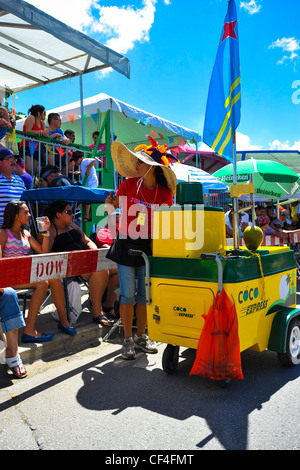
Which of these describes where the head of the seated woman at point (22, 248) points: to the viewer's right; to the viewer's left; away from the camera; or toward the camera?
to the viewer's right

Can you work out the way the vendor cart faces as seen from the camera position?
facing away from the viewer and to the right of the viewer

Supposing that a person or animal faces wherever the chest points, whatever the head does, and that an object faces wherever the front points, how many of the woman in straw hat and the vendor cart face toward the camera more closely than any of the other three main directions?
1

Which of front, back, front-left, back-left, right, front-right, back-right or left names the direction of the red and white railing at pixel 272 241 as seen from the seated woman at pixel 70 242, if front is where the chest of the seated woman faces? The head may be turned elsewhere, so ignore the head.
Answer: left

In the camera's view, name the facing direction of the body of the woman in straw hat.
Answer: toward the camera

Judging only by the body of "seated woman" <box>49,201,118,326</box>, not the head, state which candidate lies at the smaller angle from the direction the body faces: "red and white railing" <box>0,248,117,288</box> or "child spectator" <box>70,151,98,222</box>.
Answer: the red and white railing

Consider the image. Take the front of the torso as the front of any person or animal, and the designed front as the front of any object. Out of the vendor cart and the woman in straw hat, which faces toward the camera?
the woman in straw hat

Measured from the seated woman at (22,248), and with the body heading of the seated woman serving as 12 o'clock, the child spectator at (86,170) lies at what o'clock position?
The child spectator is roughly at 8 o'clock from the seated woman.

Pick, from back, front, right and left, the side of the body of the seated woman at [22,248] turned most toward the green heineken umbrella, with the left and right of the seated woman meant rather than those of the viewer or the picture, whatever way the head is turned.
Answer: left

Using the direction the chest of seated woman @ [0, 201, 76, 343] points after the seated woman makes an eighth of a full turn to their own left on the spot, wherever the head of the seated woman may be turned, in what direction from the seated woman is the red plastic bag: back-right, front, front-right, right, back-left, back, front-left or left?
front-right

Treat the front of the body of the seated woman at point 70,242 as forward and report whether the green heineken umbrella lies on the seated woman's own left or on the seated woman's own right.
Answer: on the seated woman's own left

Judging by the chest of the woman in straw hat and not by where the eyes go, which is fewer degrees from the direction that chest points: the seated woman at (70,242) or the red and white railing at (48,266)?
the red and white railing

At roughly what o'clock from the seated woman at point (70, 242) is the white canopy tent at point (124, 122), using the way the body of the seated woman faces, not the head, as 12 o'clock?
The white canopy tent is roughly at 8 o'clock from the seated woman.

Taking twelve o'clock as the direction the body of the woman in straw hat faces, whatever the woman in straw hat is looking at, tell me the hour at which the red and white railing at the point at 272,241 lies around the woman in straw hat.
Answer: The red and white railing is roughly at 7 o'clock from the woman in straw hat.

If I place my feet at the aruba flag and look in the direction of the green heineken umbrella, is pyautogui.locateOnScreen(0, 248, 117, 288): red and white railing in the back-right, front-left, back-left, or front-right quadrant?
back-left
